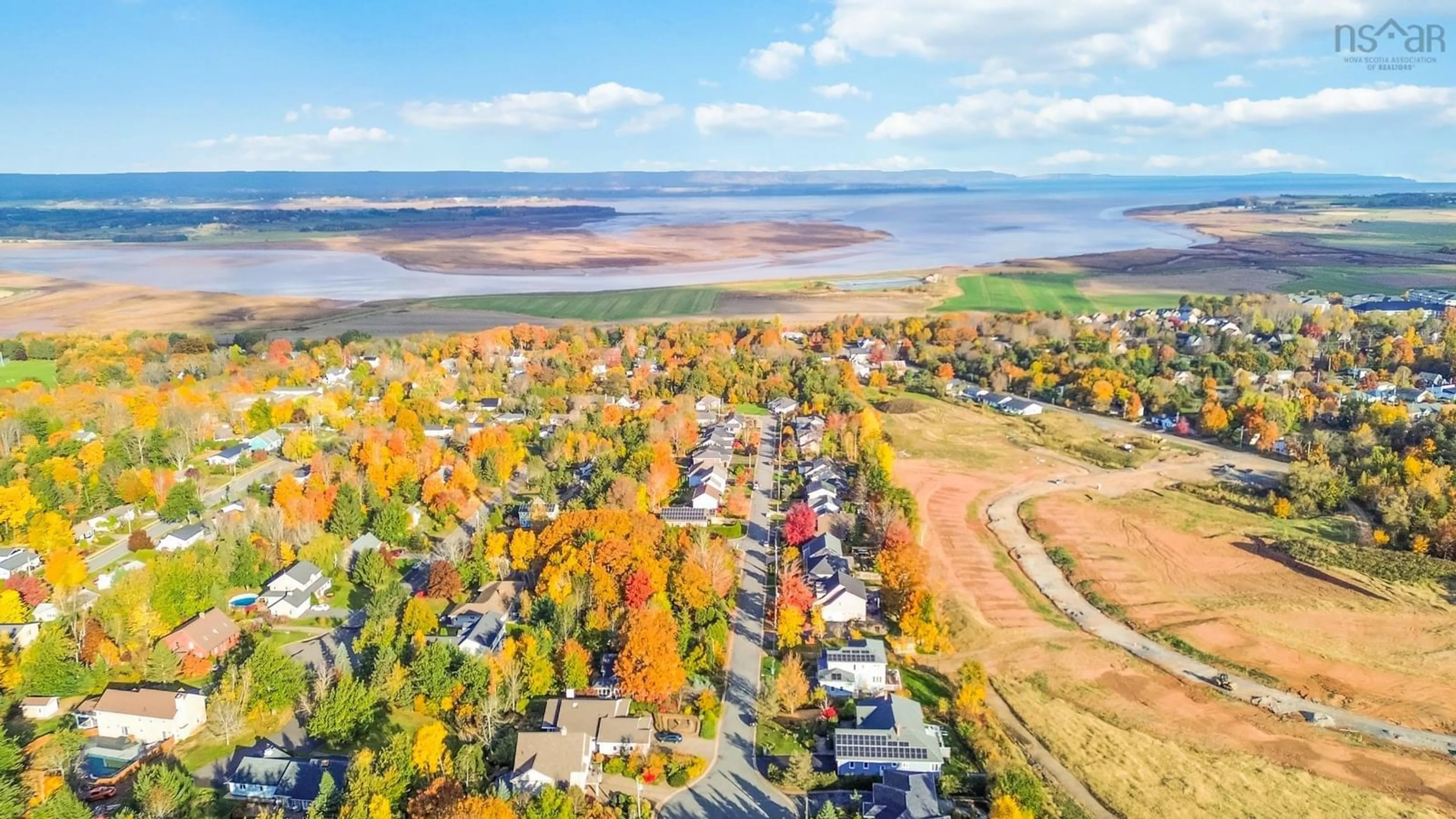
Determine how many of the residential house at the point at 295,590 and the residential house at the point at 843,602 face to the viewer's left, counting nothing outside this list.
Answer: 1

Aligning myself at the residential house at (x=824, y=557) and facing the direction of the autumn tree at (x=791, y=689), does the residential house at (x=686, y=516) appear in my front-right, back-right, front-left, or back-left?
back-right

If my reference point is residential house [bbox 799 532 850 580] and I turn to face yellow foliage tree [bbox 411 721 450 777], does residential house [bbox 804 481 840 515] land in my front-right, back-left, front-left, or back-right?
back-right

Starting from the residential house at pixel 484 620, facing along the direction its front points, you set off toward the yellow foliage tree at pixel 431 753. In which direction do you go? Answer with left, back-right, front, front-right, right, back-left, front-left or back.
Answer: front-left

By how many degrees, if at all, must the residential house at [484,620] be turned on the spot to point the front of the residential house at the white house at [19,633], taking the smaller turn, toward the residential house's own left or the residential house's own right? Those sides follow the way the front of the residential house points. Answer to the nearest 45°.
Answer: approximately 45° to the residential house's own right

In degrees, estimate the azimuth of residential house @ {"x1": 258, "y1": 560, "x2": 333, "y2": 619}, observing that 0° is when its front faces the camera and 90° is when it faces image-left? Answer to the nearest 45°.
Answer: approximately 315°

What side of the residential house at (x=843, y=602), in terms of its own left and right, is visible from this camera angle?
left

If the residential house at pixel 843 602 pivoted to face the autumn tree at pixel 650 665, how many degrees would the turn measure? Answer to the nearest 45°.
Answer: approximately 45° to its left

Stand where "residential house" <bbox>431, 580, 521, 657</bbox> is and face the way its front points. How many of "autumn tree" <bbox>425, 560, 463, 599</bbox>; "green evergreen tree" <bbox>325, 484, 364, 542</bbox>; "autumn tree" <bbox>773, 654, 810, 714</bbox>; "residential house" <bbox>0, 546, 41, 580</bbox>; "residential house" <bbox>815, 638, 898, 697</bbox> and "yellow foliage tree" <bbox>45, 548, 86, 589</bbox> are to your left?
2

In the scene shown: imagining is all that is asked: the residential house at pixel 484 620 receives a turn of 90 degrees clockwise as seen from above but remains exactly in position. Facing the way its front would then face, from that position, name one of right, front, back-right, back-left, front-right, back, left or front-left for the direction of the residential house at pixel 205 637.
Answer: front-left

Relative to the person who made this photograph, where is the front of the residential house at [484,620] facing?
facing the viewer and to the left of the viewer

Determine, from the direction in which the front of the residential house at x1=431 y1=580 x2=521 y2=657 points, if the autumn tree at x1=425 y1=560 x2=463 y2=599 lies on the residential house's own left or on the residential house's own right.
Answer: on the residential house's own right
